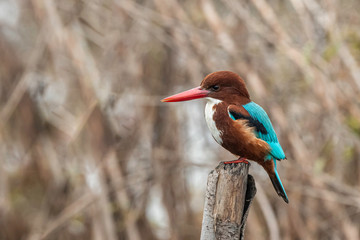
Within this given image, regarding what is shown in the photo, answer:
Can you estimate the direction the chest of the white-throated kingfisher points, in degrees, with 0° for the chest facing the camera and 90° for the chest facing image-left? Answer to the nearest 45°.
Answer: approximately 90°
